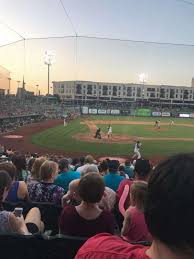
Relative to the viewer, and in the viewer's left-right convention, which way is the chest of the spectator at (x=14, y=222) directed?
facing away from the viewer and to the right of the viewer

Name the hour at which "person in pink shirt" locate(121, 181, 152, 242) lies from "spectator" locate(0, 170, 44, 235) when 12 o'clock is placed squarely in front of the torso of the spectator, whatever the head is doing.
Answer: The person in pink shirt is roughly at 2 o'clock from the spectator.

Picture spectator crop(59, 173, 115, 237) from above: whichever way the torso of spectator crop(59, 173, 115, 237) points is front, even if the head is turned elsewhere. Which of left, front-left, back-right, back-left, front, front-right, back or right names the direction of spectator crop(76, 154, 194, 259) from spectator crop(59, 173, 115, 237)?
back

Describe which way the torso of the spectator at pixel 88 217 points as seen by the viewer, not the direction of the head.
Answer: away from the camera

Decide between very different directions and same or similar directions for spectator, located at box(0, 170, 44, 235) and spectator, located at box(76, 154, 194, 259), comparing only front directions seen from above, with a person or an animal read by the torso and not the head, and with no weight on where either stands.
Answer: same or similar directions

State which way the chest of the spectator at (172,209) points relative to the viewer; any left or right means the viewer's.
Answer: facing away from the viewer

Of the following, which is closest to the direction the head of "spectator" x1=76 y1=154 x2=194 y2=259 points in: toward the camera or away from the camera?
away from the camera

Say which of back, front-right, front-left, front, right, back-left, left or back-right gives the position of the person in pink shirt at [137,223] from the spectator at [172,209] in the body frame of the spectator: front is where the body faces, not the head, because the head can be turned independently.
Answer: front

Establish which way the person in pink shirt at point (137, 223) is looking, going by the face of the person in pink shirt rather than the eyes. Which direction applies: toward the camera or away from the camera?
away from the camera

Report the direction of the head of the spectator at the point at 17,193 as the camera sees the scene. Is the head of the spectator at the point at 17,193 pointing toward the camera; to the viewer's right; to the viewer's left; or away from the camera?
away from the camera

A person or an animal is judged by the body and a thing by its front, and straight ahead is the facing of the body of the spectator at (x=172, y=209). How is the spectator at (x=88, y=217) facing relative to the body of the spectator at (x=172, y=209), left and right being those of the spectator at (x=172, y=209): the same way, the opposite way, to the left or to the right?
the same way

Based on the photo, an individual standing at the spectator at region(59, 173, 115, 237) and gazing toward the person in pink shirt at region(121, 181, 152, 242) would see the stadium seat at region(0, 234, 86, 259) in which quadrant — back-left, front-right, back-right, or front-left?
back-right

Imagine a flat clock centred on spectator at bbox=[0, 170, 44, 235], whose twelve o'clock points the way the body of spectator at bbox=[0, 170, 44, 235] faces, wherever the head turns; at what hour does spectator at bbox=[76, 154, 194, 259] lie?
spectator at bbox=[76, 154, 194, 259] is roughly at 4 o'clock from spectator at bbox=[0, 170, 44, 235].

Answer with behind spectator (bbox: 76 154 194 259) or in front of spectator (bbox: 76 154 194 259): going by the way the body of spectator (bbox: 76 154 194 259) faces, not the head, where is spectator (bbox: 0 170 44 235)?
in front
